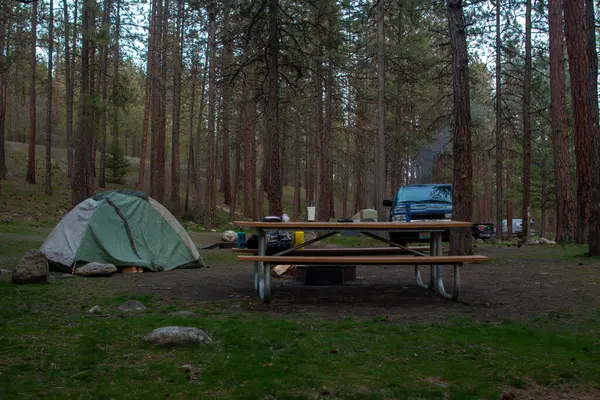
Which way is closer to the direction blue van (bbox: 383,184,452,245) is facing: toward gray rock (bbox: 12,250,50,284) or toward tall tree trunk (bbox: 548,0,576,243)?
the gray rock

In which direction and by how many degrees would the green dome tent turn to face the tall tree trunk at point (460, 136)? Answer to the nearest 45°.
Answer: approximately 90° to its left

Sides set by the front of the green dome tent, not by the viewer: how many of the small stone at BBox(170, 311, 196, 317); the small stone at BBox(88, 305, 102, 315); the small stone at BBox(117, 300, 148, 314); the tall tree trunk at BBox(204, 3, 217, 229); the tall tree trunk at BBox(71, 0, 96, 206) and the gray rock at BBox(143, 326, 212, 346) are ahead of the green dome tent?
4

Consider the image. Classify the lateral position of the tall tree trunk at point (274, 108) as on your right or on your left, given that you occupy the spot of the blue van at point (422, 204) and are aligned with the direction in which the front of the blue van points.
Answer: on your right

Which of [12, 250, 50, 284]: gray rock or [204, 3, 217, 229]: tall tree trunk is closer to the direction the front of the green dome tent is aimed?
the gray rock

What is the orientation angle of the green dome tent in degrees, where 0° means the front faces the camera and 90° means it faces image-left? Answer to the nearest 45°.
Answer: approximately 0°

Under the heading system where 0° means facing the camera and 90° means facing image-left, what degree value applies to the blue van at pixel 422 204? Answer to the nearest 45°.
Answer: approximately 0°

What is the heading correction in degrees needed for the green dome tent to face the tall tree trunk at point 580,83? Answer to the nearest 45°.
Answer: approximately 90° to its left

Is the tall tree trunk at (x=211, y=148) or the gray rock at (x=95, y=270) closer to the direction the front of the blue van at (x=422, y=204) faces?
the gray rock

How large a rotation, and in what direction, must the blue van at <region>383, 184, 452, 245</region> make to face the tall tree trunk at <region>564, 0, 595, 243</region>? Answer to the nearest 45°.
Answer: approximately 45° to its left

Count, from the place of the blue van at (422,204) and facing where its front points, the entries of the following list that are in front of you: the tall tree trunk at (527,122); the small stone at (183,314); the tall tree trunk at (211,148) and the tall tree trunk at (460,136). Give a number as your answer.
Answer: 2

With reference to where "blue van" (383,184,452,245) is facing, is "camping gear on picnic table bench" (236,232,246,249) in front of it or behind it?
in front

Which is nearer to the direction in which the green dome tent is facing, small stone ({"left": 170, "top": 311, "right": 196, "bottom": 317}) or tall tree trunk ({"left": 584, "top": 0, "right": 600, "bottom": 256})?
the small stone

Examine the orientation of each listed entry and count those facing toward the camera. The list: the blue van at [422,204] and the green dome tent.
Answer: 2

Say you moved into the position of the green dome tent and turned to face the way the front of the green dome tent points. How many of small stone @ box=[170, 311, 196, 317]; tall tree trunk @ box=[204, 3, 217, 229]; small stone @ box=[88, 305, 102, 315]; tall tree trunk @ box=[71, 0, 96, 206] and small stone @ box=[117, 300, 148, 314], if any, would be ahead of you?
3

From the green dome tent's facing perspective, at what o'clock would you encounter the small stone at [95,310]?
The small stone is roughly at 12 o'clock from the green dome tent.
